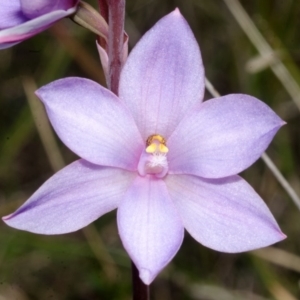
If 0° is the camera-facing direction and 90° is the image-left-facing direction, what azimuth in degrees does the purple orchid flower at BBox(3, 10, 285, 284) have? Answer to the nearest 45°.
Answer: approximately 0°
